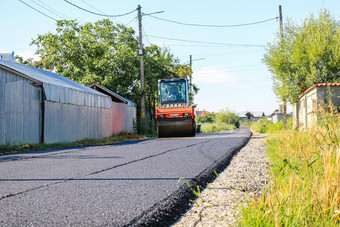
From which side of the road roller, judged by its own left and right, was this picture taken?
front

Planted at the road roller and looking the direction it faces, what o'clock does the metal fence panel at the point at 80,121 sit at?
The metal fence panel is roughly at 2 o'clock from the road roller.

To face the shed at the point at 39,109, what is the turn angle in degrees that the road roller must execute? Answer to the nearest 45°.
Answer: approximately 45° to its right

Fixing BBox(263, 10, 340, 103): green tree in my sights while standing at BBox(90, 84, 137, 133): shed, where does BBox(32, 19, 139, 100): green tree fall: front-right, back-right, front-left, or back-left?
back-left

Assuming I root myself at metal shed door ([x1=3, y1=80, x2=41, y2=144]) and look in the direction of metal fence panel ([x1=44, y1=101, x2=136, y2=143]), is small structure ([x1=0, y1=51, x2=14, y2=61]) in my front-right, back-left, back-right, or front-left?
front-left

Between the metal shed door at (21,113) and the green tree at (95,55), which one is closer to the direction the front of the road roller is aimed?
the metal shed door

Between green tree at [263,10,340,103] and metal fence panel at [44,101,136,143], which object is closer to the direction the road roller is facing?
the metal fence panel

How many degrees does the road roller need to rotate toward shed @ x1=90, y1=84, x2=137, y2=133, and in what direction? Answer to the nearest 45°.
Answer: approximately 135° to its right
